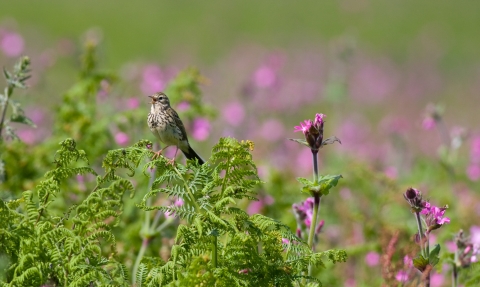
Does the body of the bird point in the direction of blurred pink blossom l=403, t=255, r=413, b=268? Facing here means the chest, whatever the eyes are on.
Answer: no

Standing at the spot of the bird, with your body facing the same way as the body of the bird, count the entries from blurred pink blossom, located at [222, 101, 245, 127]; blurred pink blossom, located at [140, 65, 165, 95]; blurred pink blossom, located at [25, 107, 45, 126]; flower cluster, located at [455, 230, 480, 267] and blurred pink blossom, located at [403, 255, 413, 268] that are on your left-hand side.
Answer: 2

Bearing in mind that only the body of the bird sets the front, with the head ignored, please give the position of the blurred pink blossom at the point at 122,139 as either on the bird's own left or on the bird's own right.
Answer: on the bird's own right

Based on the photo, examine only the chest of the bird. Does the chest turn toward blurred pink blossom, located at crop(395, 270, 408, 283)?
no

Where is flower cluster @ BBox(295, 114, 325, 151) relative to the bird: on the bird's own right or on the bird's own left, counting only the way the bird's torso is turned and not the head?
on the bird's own left

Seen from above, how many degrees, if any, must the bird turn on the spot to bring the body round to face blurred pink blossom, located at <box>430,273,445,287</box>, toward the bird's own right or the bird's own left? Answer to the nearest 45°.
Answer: approximately 135° to the bird's own left

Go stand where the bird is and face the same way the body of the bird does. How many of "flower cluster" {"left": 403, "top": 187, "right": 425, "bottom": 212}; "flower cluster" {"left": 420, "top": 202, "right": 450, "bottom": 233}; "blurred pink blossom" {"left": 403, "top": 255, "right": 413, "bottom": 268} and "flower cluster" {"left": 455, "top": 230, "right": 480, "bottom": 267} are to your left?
4

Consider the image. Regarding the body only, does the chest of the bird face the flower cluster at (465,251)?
no

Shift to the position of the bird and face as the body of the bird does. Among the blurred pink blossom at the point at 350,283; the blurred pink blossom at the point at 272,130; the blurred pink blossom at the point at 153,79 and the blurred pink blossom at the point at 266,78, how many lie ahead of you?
0

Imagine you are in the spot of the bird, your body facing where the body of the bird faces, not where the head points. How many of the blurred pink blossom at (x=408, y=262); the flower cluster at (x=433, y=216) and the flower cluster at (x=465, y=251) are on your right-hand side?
0

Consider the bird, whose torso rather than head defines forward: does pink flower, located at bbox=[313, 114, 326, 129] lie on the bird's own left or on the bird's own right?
on the bird's own left

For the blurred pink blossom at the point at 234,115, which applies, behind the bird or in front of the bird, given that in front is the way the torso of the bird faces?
behind

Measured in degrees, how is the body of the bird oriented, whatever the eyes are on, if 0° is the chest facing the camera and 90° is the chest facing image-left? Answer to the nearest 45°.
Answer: approximately 45°

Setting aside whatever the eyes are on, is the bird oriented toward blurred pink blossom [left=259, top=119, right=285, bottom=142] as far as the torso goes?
no
